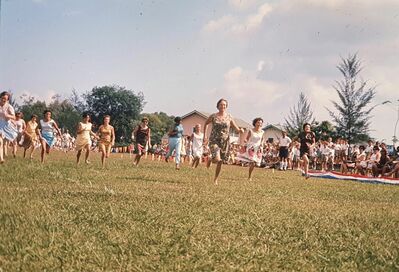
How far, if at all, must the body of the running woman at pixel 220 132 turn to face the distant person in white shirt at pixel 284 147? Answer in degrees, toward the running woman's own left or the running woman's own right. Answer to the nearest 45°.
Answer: approximately 180°

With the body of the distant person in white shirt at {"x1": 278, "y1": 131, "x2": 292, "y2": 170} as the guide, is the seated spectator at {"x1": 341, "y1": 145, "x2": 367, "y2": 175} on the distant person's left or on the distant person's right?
on the distant person's left

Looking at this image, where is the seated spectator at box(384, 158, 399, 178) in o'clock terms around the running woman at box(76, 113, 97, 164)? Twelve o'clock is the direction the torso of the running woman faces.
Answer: The seated spectator is roughly at 9 o'clock from the running woman.

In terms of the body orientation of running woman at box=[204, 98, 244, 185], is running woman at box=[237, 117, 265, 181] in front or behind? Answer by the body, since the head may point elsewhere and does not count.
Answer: behind

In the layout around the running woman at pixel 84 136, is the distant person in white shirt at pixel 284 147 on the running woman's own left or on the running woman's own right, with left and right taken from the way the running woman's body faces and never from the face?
on the running woman's own left
